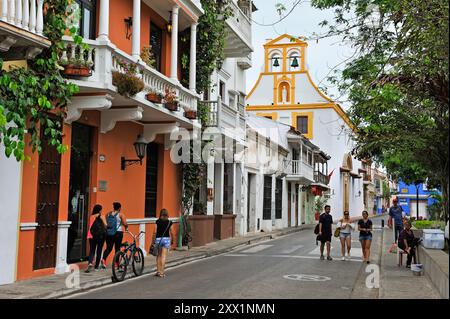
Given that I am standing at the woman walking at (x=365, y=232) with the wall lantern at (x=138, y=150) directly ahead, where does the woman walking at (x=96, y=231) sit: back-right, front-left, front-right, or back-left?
front-left

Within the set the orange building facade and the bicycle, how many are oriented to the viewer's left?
0

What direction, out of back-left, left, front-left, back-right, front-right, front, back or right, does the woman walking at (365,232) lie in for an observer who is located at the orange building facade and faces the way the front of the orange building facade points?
front-left

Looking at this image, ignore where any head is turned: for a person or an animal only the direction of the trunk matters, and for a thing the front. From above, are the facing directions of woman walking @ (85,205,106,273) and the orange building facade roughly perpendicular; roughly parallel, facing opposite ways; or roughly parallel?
roughly perpendicular

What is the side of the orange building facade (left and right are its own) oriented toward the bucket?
front

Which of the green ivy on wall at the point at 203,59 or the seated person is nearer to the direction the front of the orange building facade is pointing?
the seated person

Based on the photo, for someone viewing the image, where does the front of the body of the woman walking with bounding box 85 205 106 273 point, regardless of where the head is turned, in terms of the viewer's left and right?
facing away from the viewer and to the right of the viewer

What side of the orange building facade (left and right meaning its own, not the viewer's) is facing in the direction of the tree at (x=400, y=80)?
front

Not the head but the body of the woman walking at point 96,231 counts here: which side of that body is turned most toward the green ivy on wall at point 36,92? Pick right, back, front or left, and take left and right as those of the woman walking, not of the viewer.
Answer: back

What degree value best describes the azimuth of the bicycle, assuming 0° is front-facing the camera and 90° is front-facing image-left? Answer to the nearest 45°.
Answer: approximately 225°

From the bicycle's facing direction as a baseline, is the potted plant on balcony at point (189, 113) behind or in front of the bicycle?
in front

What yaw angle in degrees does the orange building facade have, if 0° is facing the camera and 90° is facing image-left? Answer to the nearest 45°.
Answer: approximately 315°

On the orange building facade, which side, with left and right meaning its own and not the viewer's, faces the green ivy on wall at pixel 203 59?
left

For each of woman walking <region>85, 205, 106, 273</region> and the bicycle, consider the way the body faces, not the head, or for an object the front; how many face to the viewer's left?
0

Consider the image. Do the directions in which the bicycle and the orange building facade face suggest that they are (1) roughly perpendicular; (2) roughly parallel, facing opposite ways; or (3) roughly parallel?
roughly perpendicular
